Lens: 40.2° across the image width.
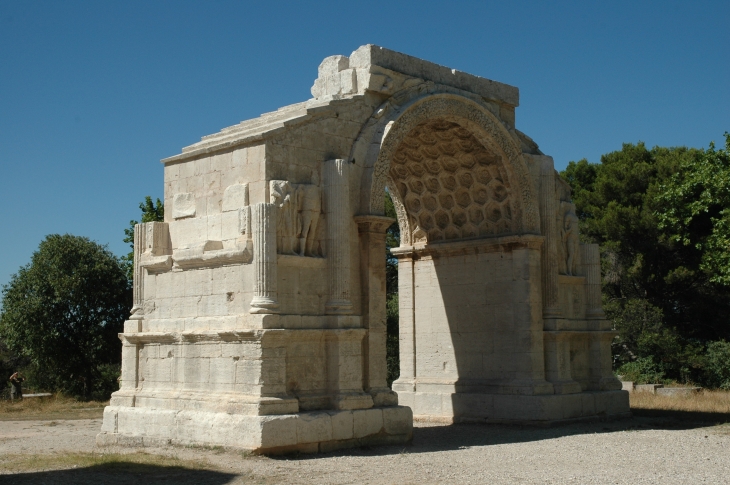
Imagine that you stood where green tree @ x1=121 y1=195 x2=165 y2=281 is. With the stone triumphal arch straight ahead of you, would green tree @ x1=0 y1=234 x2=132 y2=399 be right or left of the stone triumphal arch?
right
